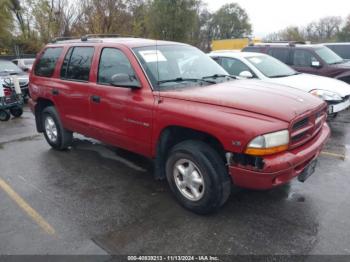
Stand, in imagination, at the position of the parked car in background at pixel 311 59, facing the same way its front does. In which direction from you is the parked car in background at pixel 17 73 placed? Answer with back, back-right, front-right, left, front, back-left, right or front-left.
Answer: back-right

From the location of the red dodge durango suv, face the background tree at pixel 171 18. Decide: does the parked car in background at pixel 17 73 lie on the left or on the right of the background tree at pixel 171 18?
left

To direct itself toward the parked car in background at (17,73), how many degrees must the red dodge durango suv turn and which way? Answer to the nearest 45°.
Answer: approximately 180°

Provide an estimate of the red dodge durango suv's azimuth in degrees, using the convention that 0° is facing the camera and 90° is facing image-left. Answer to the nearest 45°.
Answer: approximately 315°

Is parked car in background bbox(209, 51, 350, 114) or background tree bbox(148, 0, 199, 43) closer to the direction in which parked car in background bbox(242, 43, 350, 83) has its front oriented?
the parked car in background

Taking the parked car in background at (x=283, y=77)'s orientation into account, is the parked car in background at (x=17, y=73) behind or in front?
behind

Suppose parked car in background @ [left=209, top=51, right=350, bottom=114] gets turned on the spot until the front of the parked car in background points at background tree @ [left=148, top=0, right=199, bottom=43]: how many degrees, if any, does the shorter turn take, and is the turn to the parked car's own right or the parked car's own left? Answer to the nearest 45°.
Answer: approximately 135° to the parked car's own left

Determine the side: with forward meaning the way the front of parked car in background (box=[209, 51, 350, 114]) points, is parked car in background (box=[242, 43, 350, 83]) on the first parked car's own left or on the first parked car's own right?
on the first parked car's own left

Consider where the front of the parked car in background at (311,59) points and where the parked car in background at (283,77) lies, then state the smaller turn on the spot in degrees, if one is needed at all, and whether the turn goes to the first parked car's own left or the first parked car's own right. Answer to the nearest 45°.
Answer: approximately 45° to the first parked car's own right

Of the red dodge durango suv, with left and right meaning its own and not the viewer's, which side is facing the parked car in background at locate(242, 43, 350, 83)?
left
